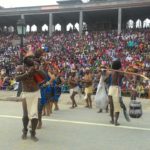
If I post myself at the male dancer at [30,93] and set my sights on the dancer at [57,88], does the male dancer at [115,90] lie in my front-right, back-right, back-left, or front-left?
front-right

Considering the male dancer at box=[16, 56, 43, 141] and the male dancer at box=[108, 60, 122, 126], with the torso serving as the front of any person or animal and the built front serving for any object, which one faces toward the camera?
the male dancer at box=[16, 56, 43, 141]

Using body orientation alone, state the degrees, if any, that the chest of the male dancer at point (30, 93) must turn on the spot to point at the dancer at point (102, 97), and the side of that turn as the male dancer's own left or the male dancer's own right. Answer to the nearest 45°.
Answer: approximately 135° to the male dancer's own left

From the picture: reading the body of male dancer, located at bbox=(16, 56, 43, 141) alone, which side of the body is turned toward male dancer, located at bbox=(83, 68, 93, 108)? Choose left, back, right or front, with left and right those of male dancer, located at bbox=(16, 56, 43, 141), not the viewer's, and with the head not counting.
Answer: back

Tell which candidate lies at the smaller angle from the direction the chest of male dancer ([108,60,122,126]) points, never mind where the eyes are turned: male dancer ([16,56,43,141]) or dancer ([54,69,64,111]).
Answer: the dancer

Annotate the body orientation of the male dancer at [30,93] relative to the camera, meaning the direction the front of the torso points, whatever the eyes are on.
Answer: toward the camera

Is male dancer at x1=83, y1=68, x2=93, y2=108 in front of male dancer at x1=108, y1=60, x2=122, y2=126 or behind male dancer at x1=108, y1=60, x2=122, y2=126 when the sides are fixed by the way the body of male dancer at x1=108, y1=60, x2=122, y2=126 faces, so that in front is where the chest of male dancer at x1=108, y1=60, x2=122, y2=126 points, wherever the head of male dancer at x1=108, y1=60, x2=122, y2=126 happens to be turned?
in front

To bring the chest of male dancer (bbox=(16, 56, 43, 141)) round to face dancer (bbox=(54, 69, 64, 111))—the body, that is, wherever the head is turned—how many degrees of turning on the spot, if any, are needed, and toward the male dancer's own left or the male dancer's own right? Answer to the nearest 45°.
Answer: approximately 180°

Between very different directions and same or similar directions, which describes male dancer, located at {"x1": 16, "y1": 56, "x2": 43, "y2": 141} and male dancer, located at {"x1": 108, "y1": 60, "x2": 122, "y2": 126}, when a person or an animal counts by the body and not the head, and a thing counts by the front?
very different directions

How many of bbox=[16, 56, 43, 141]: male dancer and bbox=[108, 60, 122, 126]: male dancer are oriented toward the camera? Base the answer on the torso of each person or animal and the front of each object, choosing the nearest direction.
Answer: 1
